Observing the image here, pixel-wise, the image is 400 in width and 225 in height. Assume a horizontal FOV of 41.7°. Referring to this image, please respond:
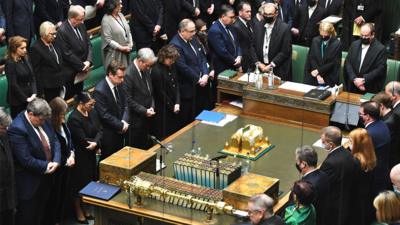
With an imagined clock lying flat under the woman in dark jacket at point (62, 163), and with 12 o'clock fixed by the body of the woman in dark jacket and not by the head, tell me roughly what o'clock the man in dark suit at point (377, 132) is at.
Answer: The man in dark suit is roughly at 11 o'clock from the woman in dark jacket.

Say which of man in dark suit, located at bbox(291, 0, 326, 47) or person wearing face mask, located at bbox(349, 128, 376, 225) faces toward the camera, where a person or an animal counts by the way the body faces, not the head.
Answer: the man in dark suit

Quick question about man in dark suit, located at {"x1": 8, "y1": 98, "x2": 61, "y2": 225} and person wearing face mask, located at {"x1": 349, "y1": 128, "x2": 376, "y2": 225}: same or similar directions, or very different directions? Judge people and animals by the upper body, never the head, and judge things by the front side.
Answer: very different directions

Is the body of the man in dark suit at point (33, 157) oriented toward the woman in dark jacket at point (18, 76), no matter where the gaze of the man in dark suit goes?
no

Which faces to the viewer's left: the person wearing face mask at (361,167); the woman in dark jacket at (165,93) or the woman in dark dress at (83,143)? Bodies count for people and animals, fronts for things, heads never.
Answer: the person wearing face mask

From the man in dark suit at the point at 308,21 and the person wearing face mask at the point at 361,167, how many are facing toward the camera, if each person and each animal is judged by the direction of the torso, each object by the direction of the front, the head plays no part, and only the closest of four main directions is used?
1

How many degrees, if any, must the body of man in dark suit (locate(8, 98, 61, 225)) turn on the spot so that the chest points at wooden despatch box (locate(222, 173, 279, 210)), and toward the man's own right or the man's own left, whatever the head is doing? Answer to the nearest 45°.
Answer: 0° — they already face it

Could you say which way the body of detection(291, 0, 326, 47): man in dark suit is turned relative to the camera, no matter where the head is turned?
toward the camera

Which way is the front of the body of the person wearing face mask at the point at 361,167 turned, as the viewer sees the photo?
to the viewer's left

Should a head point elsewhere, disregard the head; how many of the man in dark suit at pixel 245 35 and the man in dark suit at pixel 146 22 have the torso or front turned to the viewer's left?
0

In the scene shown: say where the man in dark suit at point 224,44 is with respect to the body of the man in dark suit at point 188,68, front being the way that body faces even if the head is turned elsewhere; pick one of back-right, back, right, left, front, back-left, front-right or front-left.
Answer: left

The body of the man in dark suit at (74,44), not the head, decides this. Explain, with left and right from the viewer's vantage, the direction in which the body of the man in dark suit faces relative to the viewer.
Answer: facing the viewer and to the right of the viewer

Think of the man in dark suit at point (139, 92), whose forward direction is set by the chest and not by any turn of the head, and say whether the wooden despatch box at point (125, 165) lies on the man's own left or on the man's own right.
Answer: on the man's own right
